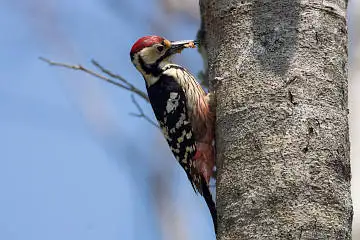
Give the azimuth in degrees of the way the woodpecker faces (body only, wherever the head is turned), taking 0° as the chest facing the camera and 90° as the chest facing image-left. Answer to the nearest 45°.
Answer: approximately 270°
